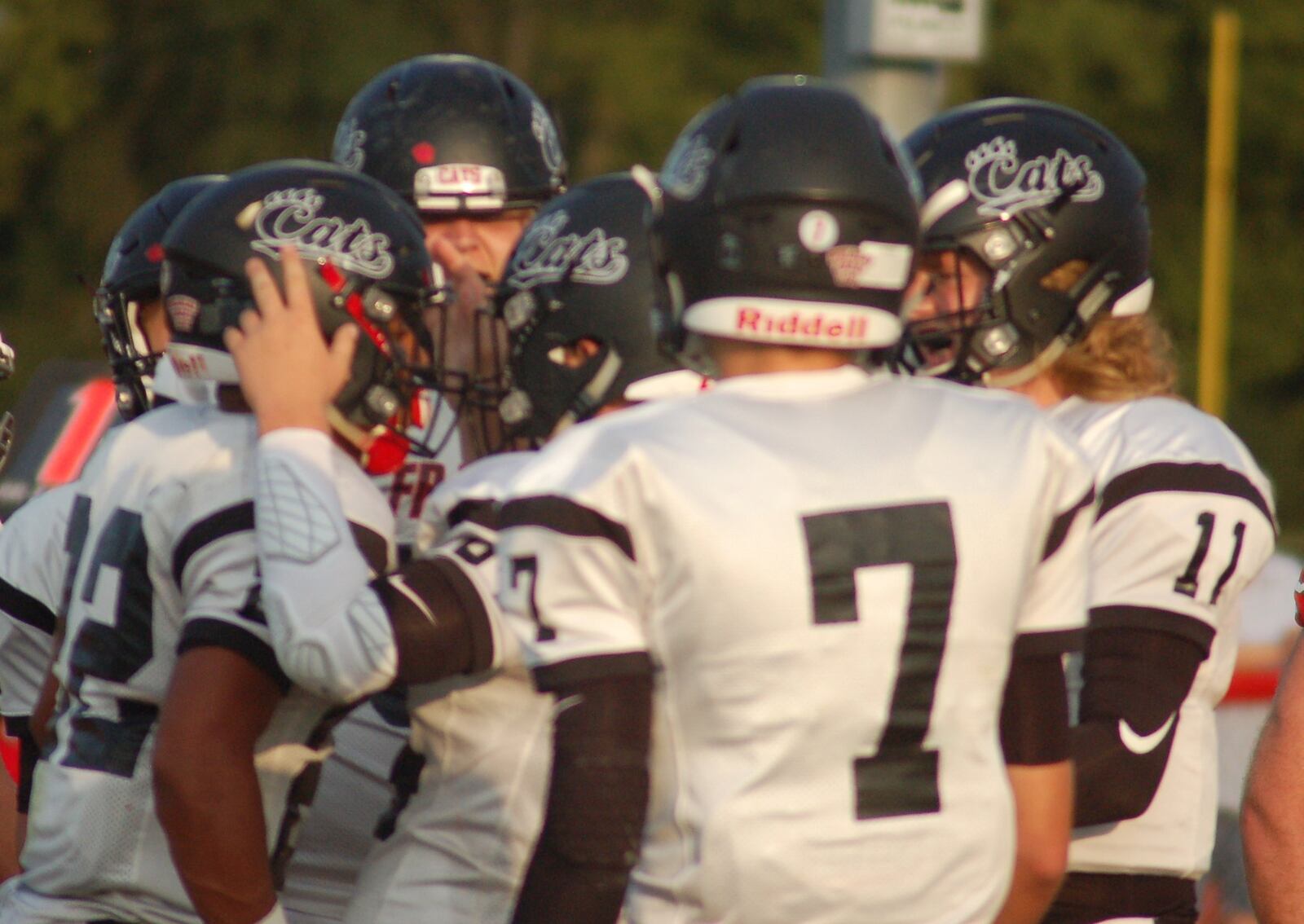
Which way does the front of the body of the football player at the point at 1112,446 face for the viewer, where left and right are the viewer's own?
facing to the left of the viewer

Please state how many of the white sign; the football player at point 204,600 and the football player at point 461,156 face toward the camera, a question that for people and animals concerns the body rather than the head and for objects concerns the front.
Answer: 2

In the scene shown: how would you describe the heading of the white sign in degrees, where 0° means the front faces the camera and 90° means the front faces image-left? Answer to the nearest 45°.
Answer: approximately 0°

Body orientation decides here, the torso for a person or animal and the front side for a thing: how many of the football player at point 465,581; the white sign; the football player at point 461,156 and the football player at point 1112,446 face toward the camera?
2

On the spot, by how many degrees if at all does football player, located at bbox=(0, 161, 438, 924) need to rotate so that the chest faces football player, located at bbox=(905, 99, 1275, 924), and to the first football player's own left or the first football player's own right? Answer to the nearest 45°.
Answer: approximately 45° to the first football player's own right

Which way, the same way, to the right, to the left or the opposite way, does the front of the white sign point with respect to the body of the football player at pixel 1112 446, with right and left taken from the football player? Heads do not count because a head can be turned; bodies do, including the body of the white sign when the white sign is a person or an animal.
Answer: to the left

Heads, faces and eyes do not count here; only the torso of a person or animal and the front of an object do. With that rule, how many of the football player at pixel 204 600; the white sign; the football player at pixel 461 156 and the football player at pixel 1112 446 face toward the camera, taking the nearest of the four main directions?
2

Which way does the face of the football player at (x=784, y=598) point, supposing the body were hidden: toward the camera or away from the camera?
away from the camera

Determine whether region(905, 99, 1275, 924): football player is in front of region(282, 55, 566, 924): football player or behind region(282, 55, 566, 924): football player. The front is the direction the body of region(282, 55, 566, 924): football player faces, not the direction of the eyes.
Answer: in front

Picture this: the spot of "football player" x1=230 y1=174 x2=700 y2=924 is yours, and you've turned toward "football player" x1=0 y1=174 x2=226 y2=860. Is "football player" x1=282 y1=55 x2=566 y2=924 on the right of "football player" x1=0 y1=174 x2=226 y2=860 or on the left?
right

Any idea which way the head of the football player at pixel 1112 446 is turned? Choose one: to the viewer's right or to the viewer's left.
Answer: to the viewer's left

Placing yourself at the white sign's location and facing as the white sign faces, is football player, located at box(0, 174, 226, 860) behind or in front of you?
in front

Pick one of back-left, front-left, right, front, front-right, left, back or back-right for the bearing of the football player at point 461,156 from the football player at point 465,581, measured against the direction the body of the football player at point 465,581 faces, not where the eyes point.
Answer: right

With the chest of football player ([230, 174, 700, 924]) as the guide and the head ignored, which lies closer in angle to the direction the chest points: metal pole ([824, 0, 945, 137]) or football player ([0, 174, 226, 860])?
the football player

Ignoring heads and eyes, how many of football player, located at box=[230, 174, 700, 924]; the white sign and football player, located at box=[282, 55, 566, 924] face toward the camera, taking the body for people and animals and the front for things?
2

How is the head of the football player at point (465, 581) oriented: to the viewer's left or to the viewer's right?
to the viewer's left

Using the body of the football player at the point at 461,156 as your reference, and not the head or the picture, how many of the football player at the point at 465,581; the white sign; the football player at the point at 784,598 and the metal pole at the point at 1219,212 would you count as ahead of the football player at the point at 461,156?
2

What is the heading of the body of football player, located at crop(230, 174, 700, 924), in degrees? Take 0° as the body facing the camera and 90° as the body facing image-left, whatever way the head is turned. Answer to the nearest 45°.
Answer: approximately 90°

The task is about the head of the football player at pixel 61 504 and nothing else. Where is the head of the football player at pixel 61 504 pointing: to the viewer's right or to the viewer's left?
to the viewer's left
